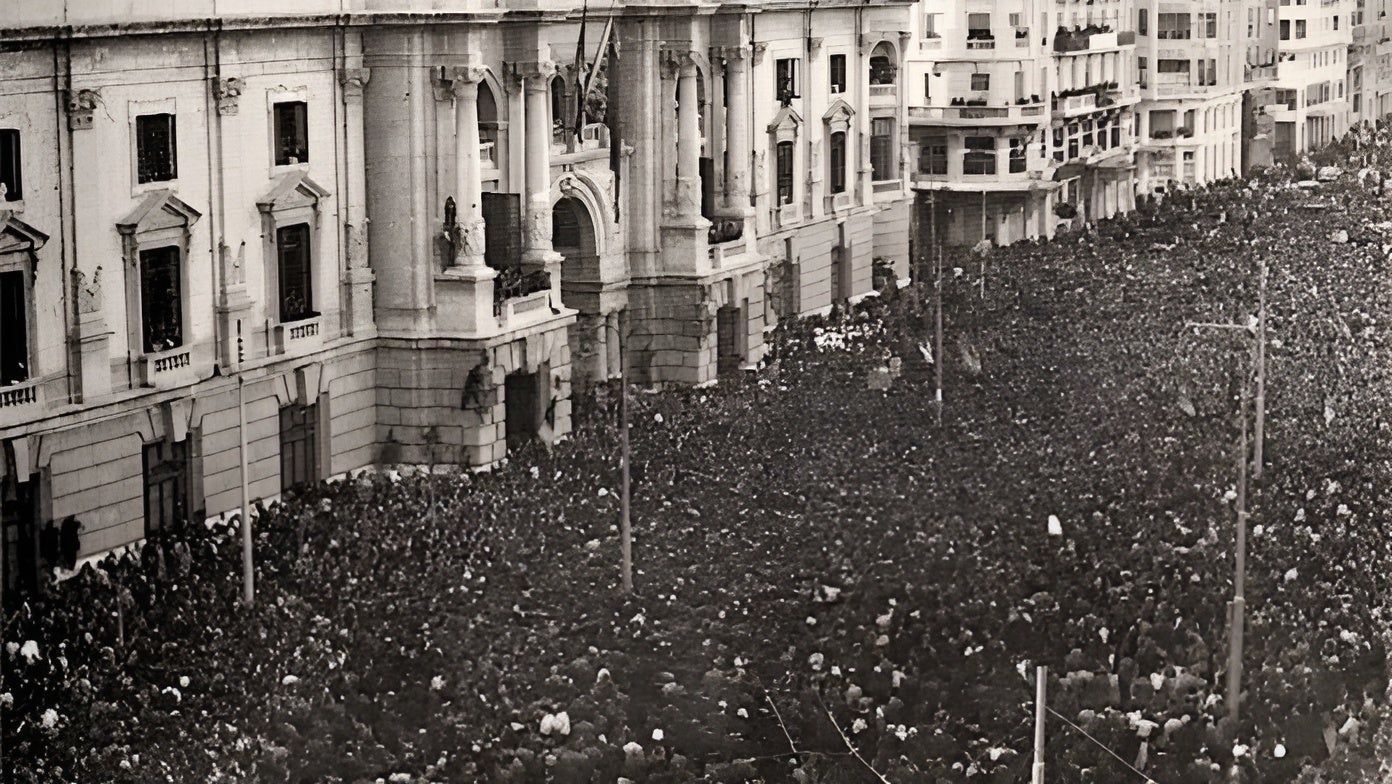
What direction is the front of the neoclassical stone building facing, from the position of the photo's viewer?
facing the viewer and to the right of the viewer

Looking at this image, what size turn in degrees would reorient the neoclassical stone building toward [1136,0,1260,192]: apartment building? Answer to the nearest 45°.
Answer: approximately 90° to its left

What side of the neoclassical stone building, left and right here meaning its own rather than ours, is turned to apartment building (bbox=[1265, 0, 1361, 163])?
left

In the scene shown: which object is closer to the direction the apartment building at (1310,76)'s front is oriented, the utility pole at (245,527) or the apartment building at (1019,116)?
the utility pole

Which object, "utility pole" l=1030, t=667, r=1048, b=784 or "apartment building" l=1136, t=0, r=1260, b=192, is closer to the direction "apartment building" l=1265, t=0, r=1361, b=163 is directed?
the utility pole

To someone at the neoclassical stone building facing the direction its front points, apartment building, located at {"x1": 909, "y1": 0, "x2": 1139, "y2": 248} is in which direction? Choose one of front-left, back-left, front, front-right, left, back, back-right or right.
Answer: left
